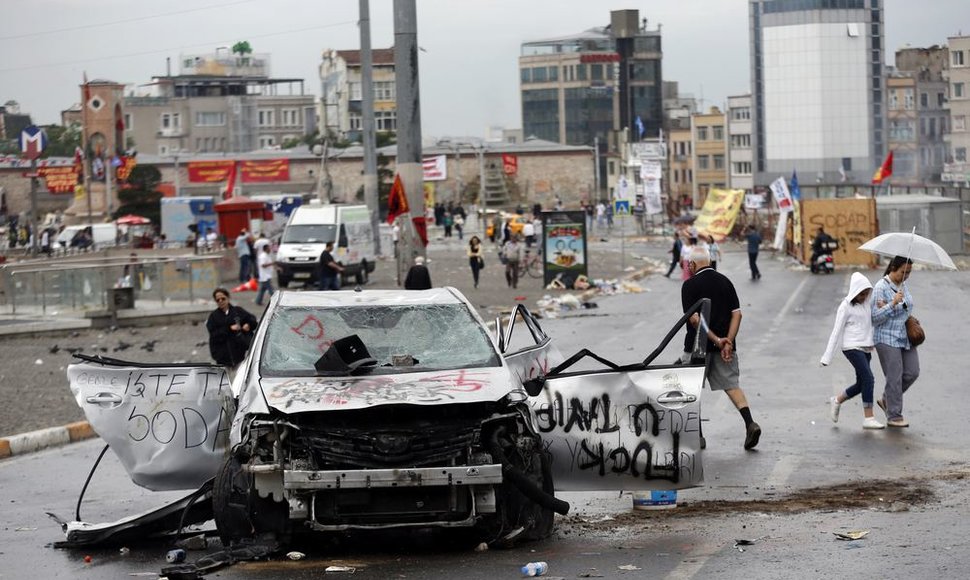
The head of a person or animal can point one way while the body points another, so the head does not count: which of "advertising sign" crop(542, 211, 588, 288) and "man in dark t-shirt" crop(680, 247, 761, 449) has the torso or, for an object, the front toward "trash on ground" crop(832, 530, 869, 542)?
the advertising sign

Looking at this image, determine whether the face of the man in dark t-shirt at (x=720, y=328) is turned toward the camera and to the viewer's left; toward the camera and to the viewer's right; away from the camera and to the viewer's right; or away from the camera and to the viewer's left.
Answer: away from the camera and to the viewer's left

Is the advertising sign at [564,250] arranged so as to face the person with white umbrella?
yes

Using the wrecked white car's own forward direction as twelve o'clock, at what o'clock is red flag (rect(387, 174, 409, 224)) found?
The red flag is roughly at 6 o'clock from the wrecked white car.

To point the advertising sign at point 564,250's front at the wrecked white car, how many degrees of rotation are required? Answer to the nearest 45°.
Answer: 0° — it already faces it

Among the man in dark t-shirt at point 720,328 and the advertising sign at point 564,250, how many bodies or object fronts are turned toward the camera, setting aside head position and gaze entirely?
1

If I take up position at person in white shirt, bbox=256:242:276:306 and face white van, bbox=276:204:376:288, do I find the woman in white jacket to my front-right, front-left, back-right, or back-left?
back-right

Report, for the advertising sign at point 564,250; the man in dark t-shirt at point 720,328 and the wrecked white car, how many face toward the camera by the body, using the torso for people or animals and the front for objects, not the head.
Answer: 2

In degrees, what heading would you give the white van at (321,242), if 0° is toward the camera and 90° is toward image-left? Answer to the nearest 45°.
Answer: approximately 45°

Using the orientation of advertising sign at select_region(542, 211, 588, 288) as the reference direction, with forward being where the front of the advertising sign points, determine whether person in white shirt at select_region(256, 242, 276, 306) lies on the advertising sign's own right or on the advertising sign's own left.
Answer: on the advertising sign's own right
